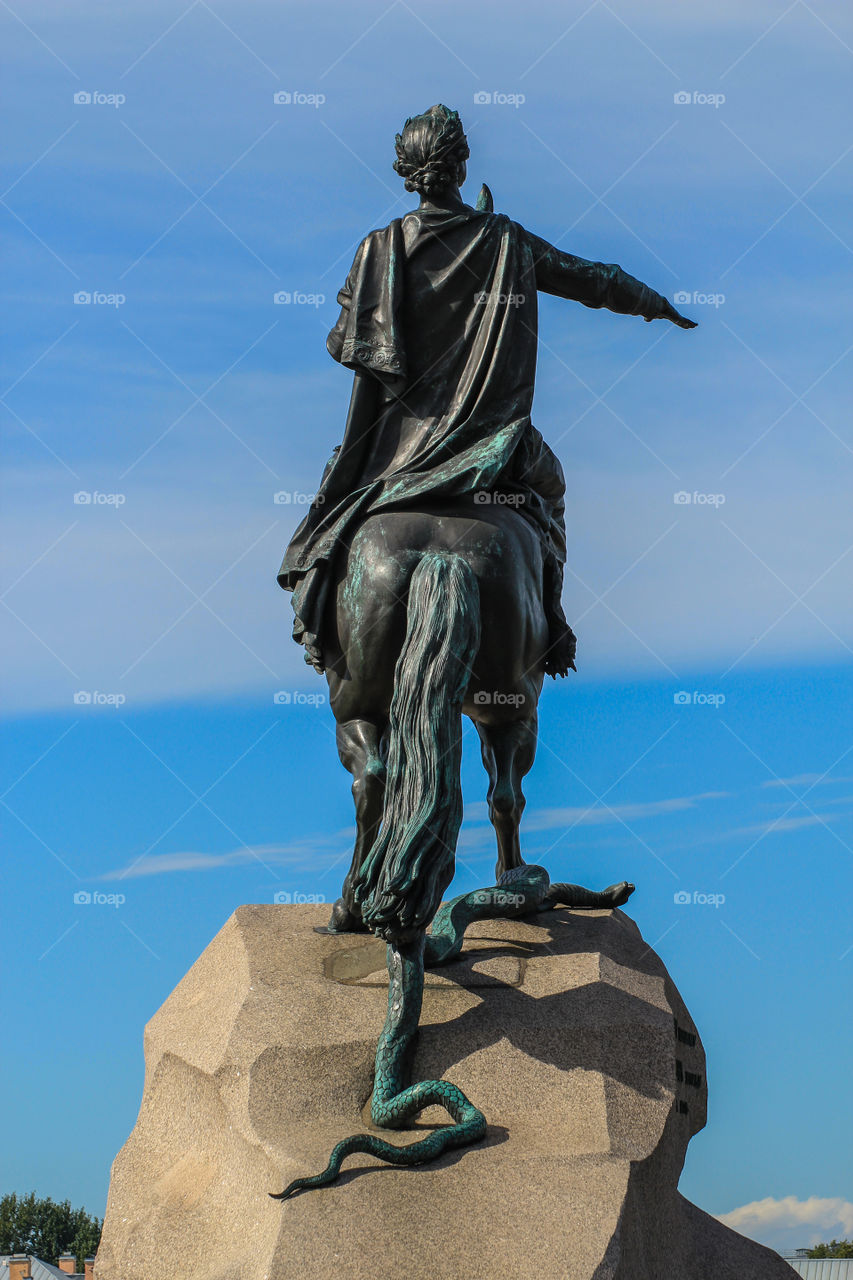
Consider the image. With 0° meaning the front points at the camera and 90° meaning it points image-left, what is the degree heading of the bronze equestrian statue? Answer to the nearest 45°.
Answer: approximately 180°

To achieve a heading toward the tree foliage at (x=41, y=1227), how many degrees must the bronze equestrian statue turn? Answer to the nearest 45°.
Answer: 0° — it already faces it
